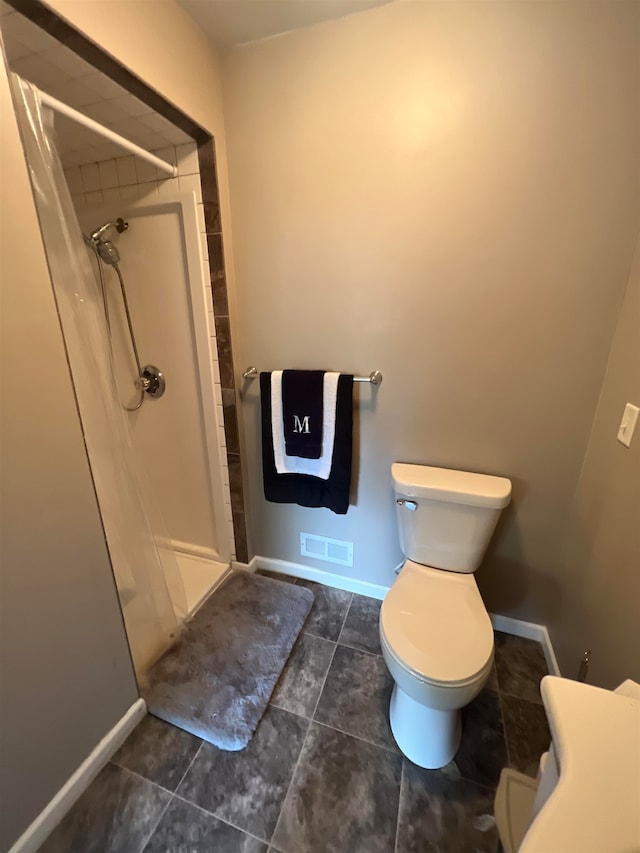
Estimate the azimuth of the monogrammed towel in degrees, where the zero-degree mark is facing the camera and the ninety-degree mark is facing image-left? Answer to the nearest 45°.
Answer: approximately 0°

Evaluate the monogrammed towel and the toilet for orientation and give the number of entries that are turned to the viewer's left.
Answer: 0

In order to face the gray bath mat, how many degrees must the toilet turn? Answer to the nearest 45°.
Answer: approximately 90° to its right

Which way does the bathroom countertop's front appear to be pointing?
to the viewer's left

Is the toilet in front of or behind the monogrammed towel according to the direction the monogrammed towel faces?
in front

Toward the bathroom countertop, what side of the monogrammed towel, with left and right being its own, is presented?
front

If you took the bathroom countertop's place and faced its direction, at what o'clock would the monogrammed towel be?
The monogrammed towel is roughly at 1 o'clock from the bathroom countertop.
